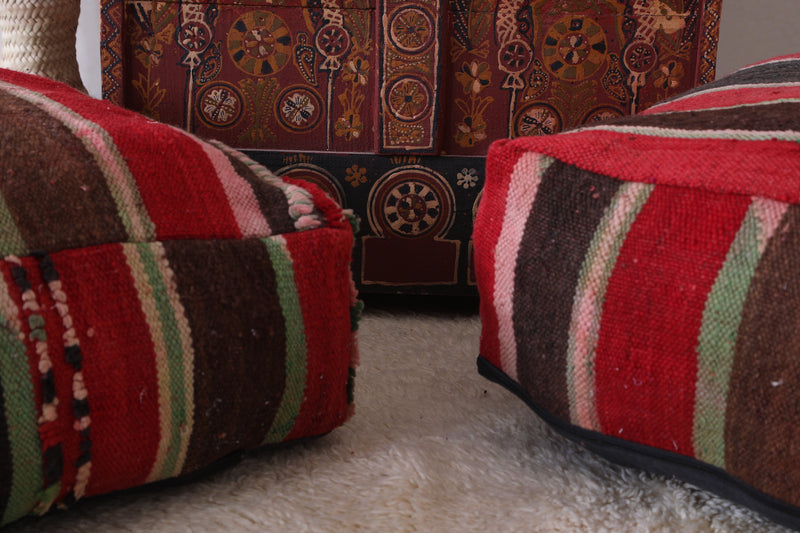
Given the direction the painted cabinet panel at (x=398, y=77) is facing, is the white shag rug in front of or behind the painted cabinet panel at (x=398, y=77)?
in front

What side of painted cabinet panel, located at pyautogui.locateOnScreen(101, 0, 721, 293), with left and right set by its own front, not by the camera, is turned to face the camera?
front

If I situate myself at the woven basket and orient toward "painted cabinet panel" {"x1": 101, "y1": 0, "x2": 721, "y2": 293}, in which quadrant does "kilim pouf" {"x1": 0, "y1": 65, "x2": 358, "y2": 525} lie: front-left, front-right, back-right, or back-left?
front-right

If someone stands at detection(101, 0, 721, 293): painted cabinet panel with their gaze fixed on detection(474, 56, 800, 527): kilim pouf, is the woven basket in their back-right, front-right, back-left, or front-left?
back-right

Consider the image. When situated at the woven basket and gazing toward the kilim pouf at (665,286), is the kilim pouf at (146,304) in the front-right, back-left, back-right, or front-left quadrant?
front-right

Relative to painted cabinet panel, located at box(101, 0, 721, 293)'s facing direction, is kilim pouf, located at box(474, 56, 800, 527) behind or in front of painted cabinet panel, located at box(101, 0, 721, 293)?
in front
